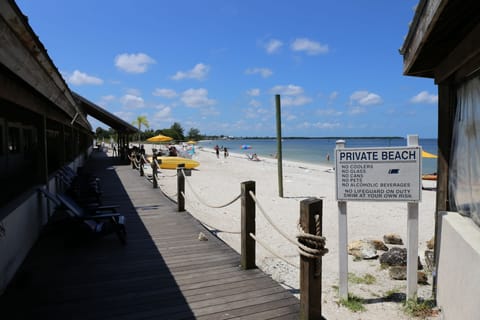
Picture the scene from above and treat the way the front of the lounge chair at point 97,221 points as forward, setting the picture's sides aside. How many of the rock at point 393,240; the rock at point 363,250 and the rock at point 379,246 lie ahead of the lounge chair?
3

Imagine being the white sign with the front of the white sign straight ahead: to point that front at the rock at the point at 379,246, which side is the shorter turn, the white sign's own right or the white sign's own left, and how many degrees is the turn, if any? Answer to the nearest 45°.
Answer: approximately 180°

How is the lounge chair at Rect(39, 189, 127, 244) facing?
to the viewer's right

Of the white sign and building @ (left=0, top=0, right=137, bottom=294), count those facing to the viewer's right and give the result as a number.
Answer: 1

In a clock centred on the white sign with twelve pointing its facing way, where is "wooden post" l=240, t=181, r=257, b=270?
The wooden post is roughly at 3 o'clock from the white sign.

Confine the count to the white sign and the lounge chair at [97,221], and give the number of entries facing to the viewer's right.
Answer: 1

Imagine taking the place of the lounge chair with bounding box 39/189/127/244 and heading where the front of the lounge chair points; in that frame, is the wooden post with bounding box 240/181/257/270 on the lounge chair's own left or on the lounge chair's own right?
on the lounge chair's own right

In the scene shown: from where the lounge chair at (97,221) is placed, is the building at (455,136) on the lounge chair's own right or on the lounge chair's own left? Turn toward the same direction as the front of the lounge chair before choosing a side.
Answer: on the lounge chair's own right

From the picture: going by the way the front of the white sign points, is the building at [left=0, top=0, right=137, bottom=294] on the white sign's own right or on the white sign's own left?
on the white sign's own right

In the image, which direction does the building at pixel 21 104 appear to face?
to the viewer's right

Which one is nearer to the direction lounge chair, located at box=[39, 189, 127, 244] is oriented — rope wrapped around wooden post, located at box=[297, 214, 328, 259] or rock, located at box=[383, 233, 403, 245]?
the rock
